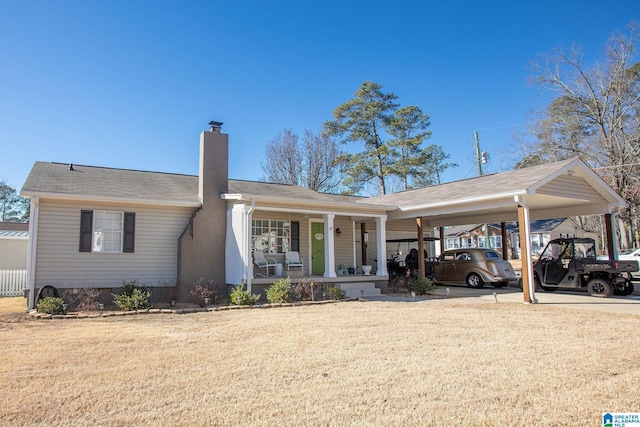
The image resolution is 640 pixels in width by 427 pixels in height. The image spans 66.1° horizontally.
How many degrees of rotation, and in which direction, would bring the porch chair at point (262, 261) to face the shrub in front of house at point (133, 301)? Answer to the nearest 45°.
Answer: approximately 90° to its right

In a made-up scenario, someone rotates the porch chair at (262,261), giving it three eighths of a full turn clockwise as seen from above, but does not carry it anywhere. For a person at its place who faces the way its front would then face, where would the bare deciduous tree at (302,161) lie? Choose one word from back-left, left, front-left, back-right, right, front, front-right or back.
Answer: right

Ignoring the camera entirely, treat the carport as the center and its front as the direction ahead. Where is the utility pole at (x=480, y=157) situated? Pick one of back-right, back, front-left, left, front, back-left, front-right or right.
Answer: back-left

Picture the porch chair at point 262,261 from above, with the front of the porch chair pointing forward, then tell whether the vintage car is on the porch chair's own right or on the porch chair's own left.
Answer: on the porch chair's own left

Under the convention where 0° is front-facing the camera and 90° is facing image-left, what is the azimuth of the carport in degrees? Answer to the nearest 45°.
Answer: approximately 315°

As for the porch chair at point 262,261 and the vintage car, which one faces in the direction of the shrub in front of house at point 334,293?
the porch chair

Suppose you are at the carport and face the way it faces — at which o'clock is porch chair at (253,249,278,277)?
The porch chair is roughly at 4 o'clock from the carport.

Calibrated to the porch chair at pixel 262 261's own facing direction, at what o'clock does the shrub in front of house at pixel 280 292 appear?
The shrub in front of house is roughly at 1 o'clock from the porch chair.

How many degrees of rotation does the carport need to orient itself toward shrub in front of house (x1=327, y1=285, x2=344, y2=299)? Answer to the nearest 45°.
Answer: approximately 90° to its right

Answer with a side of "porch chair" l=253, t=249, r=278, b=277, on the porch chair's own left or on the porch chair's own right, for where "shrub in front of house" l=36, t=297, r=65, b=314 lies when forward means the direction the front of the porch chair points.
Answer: on the porch chair's own right

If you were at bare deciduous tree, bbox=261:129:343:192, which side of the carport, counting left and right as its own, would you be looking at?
back

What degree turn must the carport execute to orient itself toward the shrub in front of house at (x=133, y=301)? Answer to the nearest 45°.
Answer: approximately 90° to its right

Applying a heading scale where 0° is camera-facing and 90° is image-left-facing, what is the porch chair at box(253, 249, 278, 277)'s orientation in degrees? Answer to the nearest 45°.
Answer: approximately 315°
